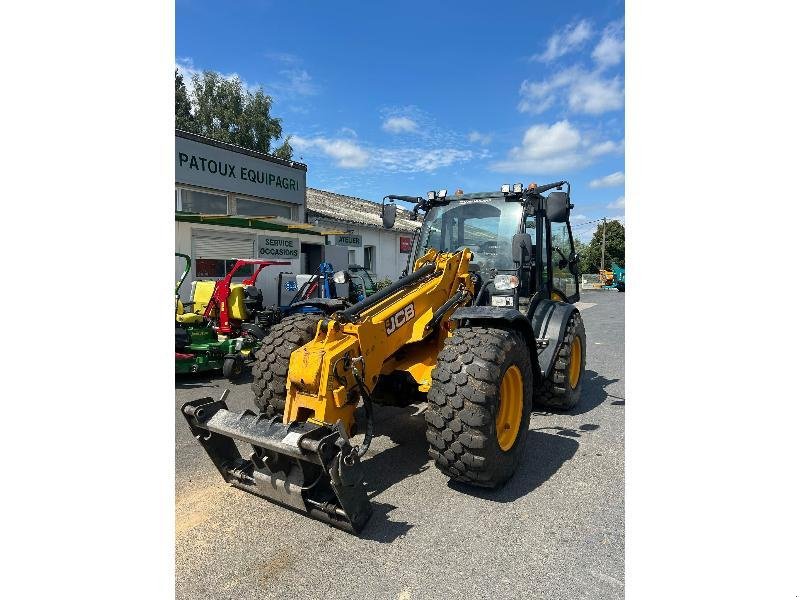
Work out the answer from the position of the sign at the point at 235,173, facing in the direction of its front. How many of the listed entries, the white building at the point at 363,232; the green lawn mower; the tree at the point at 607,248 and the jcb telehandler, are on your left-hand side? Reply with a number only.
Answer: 2

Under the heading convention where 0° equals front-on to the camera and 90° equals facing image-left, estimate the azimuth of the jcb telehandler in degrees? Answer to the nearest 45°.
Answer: approximately 45°

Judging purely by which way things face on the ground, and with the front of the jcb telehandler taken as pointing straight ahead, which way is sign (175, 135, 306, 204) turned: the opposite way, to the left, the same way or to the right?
to the left

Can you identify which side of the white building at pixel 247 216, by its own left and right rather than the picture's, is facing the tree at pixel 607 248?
left

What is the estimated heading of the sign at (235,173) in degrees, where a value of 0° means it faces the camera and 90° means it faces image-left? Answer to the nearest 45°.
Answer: approximately 315°

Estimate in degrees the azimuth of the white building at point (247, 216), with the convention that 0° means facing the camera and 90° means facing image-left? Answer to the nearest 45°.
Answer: approximately 315°

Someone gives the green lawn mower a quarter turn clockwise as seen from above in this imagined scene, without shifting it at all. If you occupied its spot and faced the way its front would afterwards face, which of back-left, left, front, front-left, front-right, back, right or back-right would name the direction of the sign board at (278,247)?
back-right

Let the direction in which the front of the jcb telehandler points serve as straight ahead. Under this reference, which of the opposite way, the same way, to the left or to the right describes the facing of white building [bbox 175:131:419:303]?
to the left
